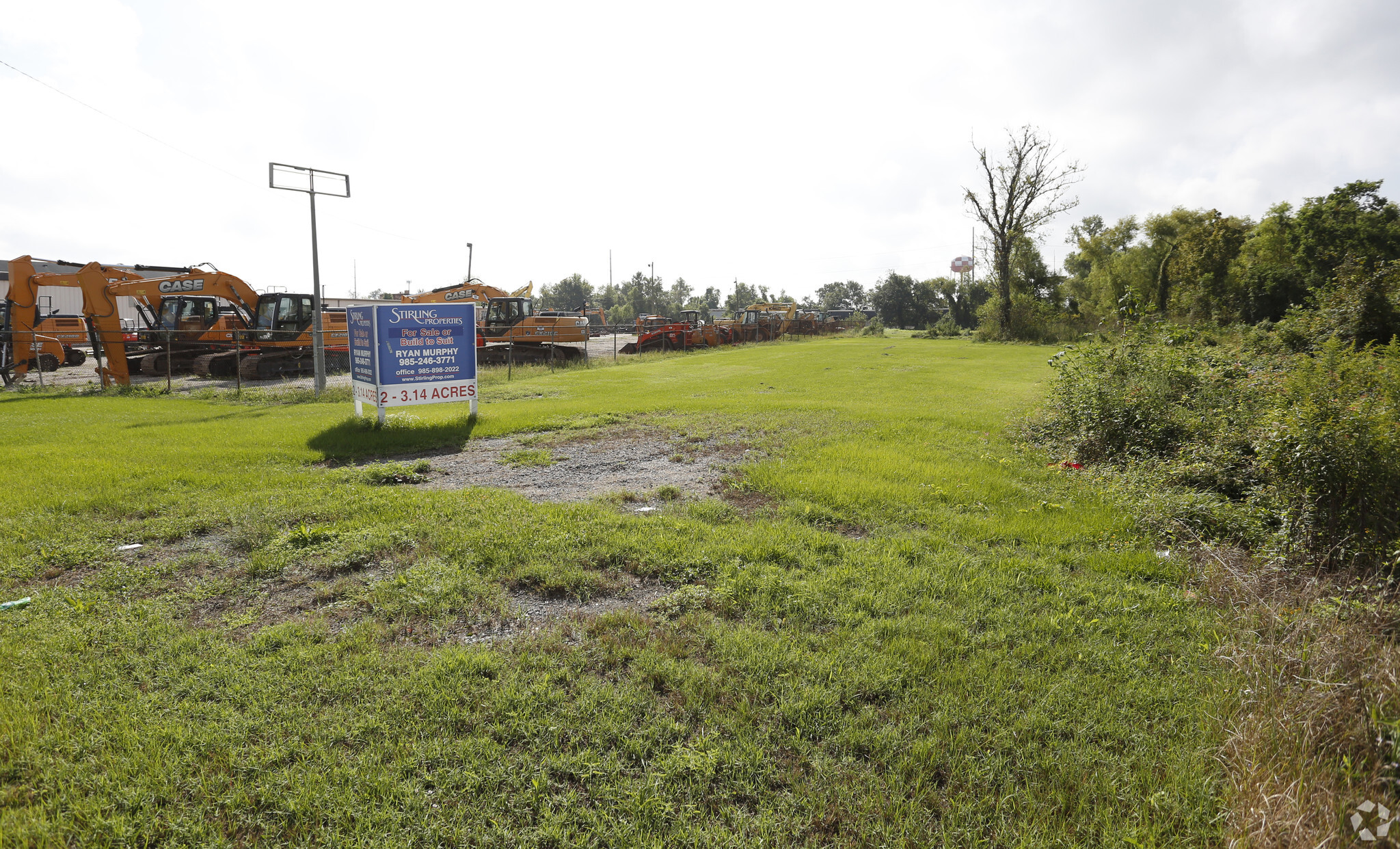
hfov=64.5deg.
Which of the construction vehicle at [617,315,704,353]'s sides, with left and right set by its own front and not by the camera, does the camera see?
left

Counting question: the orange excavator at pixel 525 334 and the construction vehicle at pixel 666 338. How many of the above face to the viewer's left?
2

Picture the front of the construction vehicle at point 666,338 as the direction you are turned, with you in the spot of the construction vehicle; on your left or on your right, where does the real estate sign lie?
on your left

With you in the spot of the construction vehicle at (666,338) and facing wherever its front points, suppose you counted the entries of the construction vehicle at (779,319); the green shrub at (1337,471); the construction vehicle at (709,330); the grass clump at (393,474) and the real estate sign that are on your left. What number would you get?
3

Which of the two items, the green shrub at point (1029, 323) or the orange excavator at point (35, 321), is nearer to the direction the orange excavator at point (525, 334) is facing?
the orange excavator

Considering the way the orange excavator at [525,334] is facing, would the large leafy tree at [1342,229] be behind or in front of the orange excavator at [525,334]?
behind

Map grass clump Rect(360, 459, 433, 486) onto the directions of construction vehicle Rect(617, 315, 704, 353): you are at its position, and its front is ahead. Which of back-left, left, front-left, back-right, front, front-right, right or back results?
left

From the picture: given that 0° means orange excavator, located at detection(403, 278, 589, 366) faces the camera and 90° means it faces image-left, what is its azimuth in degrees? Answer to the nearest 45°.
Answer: approximately 90°

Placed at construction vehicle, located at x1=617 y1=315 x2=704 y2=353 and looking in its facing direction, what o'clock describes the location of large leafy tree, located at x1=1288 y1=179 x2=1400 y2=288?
The large leafy tree is roughly at 6 o'clock from the construction vehicle.

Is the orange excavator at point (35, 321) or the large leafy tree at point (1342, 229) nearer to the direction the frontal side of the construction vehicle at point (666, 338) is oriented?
the orange excavator
